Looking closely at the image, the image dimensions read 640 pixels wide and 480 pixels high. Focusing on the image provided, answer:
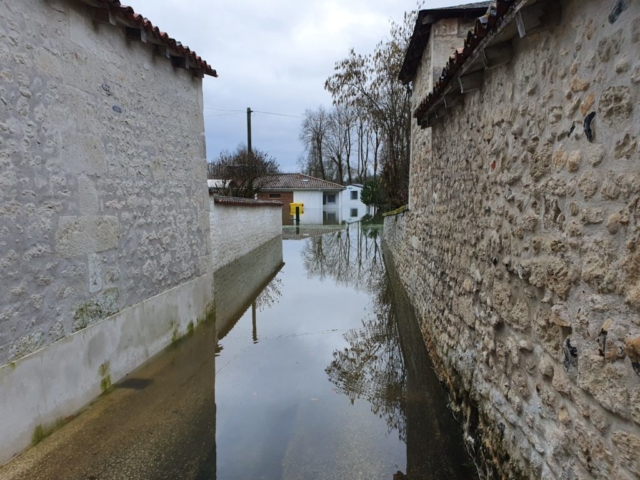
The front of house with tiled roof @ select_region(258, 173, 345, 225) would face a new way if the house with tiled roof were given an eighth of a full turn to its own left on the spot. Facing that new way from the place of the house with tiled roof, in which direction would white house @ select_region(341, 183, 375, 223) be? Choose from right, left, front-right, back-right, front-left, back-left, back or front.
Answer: left

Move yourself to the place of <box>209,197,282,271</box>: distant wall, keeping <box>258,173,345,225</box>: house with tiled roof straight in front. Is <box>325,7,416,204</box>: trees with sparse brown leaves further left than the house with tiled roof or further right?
right

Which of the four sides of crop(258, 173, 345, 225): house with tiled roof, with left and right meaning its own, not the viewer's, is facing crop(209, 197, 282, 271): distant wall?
front

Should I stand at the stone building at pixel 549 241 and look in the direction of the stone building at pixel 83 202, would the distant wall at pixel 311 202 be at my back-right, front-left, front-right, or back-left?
front-right

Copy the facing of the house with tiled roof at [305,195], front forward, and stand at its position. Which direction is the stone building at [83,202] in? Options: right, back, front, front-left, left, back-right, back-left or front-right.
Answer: front

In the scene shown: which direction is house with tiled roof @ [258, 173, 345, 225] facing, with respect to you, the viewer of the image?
facing the viewer

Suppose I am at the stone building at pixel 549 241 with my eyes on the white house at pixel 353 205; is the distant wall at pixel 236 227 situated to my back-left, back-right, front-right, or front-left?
front-left

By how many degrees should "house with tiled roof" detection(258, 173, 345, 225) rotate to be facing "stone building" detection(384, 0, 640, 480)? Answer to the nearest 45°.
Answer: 0° — it already faces it
